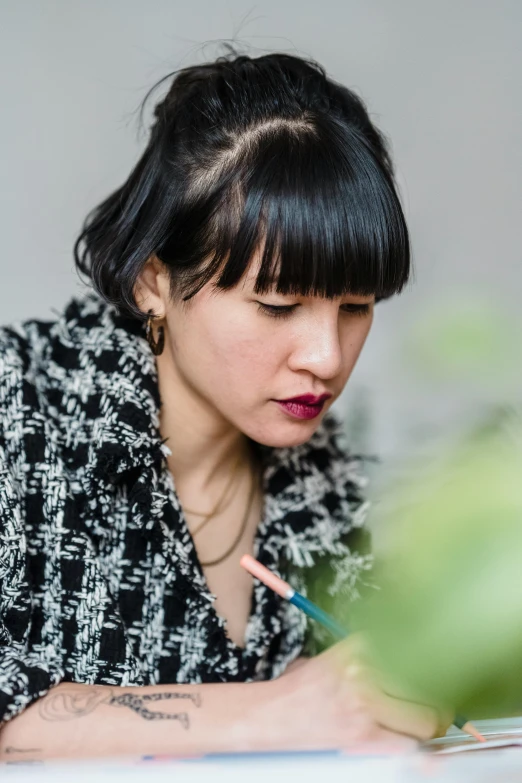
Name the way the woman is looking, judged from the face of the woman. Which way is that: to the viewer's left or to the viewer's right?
to the viewer's right

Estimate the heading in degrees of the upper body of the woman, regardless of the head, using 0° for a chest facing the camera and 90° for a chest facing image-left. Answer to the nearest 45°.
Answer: approximately 315°
